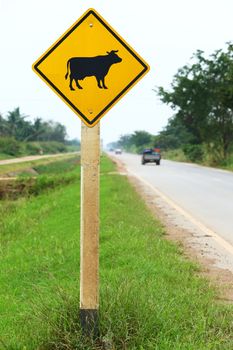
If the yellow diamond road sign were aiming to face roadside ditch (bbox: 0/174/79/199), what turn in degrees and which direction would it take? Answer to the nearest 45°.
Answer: approximately 180°

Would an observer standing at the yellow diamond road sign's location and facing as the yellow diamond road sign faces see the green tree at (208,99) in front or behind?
behind

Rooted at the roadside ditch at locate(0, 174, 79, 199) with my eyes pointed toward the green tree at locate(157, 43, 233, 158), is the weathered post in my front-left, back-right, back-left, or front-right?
back-right

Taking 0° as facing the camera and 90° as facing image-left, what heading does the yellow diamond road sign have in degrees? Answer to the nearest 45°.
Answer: approximately 0°
